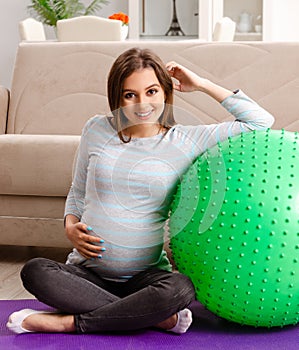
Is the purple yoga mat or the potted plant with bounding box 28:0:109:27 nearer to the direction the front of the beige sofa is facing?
the purple yoga mat

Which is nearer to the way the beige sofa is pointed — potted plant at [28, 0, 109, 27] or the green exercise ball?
the green exercise ball

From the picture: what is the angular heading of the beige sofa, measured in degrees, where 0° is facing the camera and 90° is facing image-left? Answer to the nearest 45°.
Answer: approximately 0°

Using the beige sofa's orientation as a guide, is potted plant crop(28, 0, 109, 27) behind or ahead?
behind
